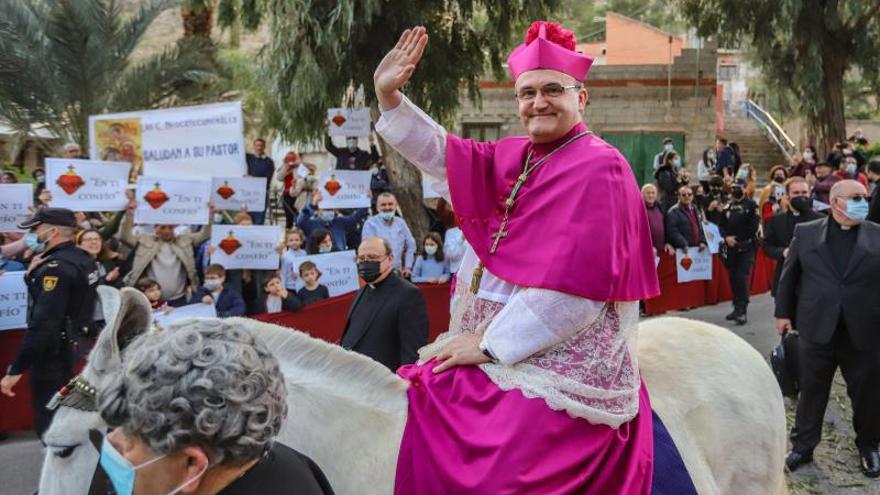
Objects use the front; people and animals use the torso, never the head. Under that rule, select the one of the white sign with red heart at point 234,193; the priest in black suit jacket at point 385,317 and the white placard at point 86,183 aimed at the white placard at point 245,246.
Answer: the white sign with red heart

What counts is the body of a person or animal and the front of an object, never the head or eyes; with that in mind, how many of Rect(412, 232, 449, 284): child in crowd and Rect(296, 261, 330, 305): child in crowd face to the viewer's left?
0

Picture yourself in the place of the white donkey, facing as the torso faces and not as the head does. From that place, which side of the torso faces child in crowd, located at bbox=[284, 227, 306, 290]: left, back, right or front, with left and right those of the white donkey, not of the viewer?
right

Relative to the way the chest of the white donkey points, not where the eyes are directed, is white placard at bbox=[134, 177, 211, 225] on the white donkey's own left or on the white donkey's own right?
on the white donkey's own right

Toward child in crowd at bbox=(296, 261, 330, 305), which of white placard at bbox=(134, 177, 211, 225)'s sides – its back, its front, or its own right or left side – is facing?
left

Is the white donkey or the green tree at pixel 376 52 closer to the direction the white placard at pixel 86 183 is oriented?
the white donkey

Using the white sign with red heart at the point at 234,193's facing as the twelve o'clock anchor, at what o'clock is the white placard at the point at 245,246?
The white placard is roughly at 12 o'clock from the white sign with red heart.

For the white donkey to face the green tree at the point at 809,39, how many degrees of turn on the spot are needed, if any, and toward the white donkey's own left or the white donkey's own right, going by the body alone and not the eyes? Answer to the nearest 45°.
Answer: approximately 135° to the white donkey's own right
